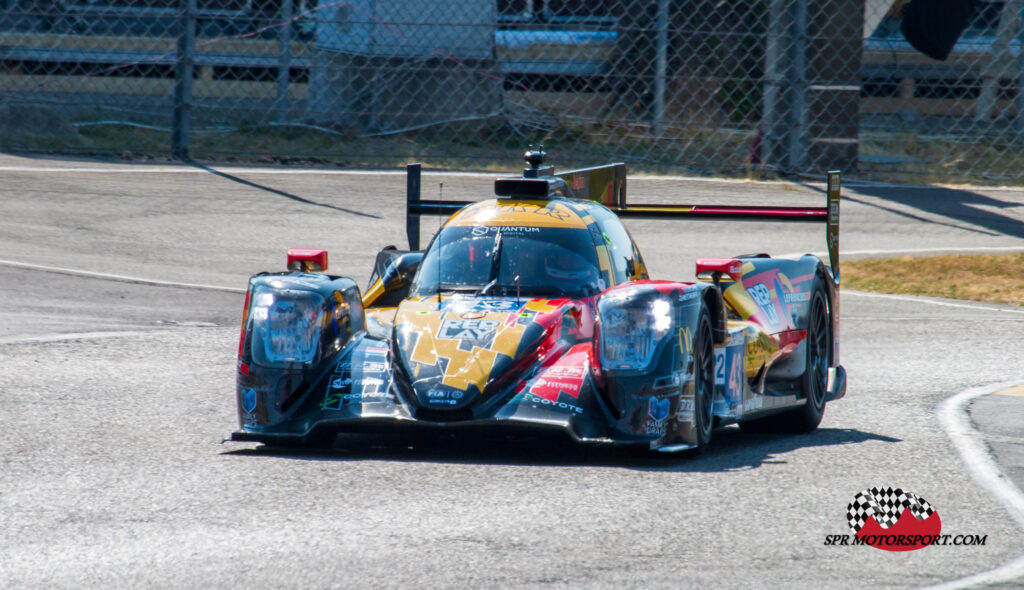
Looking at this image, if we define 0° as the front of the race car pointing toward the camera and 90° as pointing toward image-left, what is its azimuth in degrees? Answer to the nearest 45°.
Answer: approximately 0°

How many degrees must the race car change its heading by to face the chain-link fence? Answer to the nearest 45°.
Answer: approximately 180°
